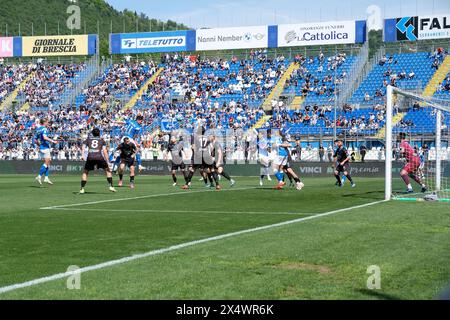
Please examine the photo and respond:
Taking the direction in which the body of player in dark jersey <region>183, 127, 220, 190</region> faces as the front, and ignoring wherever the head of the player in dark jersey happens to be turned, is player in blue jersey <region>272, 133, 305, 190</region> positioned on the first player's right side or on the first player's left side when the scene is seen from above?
on the first player's right side

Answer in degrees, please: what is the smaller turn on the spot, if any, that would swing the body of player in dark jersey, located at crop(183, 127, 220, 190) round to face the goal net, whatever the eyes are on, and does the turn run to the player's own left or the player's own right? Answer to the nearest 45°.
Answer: approximately 90° to the player's own right

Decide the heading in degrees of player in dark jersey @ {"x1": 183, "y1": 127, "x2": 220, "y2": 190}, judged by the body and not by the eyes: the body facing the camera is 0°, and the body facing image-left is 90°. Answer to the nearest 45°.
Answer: approximately 180°

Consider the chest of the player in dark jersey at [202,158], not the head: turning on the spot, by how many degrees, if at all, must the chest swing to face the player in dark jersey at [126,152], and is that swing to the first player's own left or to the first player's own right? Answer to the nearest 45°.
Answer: approximately 90° to the first player's own left

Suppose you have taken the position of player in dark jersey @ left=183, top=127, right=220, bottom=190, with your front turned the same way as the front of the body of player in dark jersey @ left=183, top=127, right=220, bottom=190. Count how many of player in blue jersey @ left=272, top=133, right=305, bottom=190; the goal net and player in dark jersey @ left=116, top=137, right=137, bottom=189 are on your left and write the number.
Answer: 1
